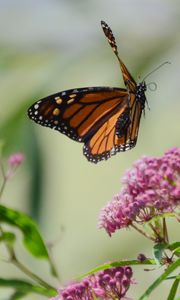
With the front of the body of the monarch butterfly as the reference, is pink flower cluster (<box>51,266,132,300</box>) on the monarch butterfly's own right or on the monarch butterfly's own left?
on the monarch butterfly's own right

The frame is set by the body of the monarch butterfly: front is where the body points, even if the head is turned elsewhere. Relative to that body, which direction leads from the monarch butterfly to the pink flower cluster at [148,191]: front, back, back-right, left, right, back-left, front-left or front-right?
front

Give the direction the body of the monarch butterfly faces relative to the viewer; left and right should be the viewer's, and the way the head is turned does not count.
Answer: facing to the right of the viewer
